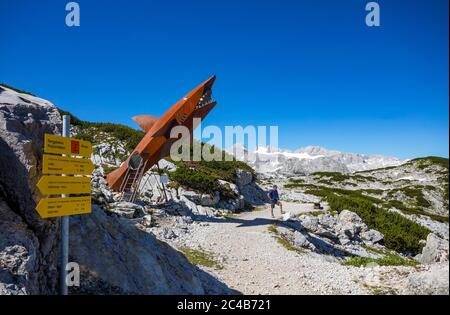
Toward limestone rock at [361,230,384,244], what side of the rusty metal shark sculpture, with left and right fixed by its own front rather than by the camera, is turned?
front

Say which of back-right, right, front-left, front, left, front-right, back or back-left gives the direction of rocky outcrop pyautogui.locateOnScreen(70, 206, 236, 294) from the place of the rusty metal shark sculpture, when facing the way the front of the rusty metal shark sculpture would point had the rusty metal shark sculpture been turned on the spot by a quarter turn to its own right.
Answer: front

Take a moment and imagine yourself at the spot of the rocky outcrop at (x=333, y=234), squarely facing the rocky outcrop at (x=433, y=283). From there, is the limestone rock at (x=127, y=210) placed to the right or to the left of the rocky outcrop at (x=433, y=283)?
right

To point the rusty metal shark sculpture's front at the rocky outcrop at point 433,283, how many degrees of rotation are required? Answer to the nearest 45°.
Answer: approximately 90° to its right

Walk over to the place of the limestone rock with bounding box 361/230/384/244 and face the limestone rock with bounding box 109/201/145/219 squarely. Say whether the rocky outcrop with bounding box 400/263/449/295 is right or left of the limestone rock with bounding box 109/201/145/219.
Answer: left

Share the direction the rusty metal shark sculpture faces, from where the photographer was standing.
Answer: facing to the right of the viewer

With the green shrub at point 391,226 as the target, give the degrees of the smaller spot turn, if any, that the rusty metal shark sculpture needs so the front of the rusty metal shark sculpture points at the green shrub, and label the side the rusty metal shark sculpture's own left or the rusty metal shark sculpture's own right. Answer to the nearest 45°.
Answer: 0° — it already faces it

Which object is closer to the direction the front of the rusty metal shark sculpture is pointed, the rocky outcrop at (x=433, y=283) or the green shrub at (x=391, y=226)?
the green shrub

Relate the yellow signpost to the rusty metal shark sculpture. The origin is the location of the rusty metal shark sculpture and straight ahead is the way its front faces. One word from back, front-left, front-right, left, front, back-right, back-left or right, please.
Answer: right
